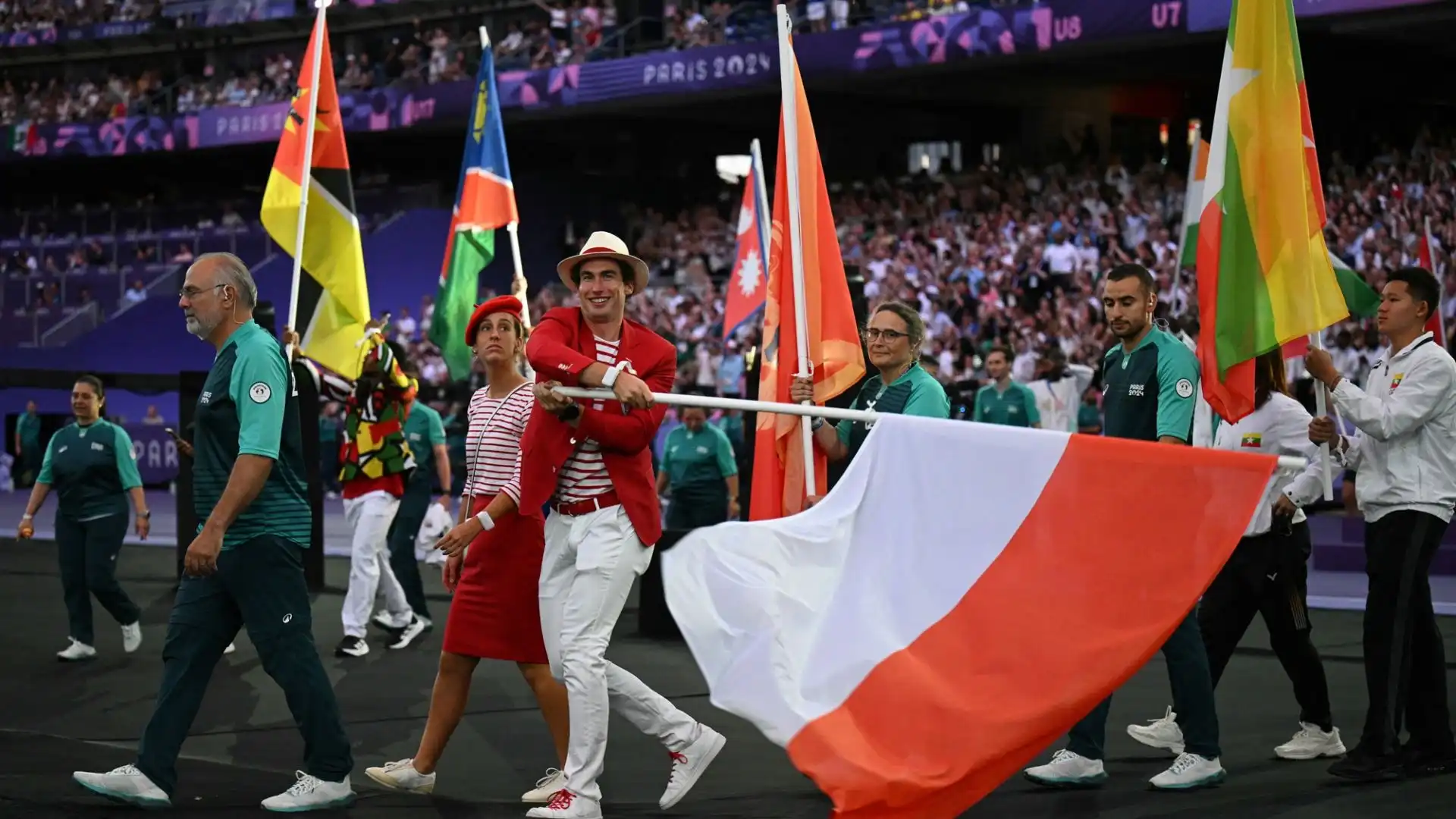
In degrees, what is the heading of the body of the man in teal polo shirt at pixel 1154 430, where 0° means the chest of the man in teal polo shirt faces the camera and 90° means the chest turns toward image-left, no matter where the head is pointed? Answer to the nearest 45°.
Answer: approximately 45°

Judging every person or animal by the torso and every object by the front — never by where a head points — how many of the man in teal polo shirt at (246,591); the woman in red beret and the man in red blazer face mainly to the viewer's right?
0

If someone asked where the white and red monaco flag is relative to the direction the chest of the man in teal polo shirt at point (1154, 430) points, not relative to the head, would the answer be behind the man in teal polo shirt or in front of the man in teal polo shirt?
in front

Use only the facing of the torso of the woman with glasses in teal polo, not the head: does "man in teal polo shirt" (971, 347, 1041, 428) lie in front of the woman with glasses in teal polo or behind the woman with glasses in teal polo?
behind

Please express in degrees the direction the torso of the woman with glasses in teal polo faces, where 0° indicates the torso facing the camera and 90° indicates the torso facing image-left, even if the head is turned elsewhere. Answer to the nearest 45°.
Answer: approximately 45°

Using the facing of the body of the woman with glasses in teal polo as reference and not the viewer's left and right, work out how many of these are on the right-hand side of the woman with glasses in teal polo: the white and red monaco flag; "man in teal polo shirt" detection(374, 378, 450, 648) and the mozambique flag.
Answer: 2

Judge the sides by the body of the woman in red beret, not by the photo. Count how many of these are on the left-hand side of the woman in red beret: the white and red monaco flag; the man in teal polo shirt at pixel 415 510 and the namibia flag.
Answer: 1

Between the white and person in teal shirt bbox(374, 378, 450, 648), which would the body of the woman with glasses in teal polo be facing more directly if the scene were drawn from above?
the white and red monaco flag

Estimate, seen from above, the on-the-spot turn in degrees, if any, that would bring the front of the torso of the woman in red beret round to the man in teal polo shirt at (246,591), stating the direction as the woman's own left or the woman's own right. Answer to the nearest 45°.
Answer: approximately 45° to the woman's own right

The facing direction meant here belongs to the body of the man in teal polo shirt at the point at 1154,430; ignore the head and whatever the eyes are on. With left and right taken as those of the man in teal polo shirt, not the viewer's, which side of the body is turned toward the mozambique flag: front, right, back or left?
right

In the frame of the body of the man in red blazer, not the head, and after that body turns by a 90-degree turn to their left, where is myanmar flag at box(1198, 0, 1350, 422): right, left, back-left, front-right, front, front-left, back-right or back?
front-left

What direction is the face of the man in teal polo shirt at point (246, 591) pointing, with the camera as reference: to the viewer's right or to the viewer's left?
to the viewer's left

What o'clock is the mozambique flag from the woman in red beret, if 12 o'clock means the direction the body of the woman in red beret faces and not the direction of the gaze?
The mozambique flag is roughly at 4 o'clock from the woman in red beret.

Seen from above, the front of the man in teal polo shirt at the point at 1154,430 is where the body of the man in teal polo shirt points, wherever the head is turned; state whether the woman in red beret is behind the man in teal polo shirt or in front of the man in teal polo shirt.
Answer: in front
